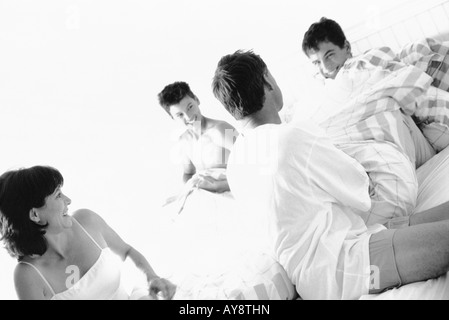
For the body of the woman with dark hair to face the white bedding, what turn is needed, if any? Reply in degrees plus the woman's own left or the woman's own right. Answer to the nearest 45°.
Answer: approximately 45° to the woman's own left

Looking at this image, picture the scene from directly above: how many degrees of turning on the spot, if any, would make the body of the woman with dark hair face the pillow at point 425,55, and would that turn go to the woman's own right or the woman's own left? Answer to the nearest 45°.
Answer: approximately 45° to the woman's own left

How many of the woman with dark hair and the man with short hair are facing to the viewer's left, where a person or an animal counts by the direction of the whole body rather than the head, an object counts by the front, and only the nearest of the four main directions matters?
0

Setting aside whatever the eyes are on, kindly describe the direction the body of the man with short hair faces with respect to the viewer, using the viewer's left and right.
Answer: facing away from the viewer and to the right of the viewer

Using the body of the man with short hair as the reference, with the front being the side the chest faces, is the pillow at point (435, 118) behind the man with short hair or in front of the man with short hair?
in front

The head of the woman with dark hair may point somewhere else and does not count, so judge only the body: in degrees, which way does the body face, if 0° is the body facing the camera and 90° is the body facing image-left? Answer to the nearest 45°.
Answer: approximately 315°
